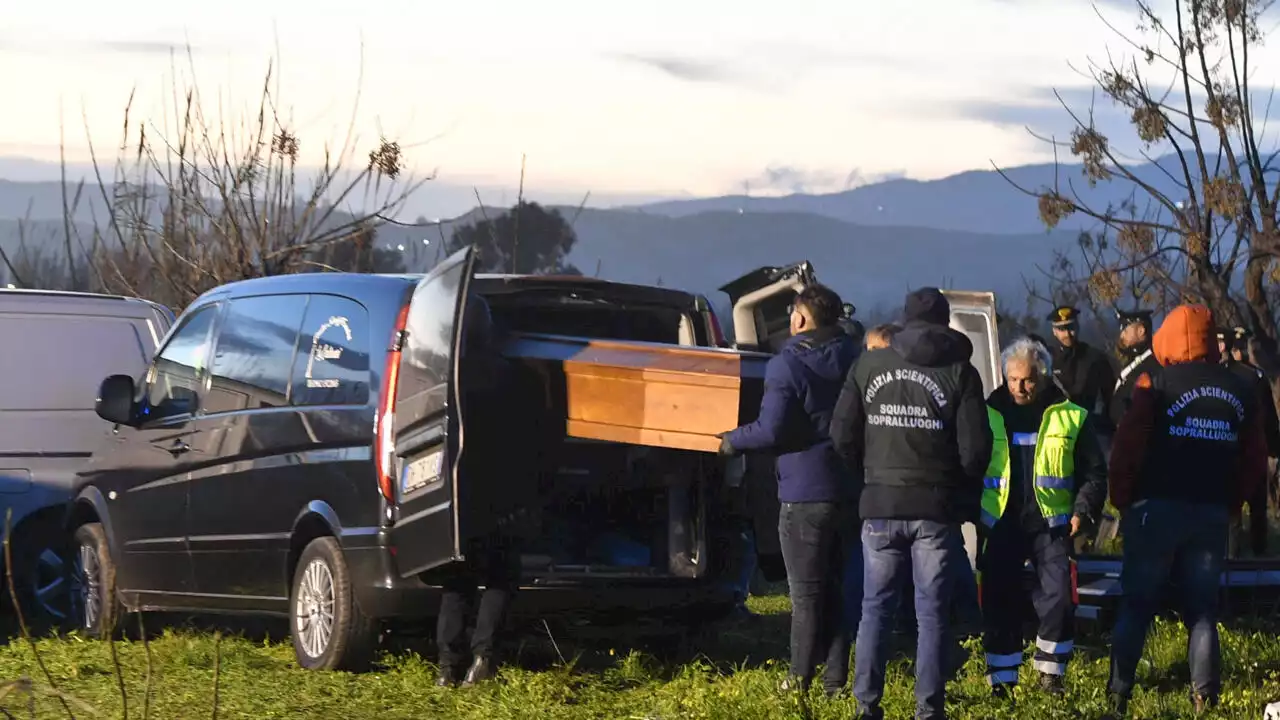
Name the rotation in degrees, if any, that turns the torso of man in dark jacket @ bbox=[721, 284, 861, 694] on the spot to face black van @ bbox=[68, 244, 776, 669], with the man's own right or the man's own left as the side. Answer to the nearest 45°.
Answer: approximately 45° to the man's own left

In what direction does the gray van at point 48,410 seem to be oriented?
to the viewer's left

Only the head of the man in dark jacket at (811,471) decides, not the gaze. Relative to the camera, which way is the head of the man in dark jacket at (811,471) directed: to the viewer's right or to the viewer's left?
to the viewer's left

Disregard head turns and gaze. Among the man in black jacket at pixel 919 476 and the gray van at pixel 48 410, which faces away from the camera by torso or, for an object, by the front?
the man in black jacket

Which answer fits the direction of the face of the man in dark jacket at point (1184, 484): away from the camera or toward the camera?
away from the camera

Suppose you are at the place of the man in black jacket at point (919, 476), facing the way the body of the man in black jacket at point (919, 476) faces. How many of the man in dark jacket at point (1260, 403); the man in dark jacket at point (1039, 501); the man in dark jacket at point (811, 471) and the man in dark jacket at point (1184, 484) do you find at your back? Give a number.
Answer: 0

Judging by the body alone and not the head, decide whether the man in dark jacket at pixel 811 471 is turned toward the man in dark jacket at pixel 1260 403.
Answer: no

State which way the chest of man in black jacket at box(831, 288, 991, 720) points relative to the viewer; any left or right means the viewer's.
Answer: facing away from the viewer

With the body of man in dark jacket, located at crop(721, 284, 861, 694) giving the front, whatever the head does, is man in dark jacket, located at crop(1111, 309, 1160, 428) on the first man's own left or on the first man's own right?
on the first man's own right

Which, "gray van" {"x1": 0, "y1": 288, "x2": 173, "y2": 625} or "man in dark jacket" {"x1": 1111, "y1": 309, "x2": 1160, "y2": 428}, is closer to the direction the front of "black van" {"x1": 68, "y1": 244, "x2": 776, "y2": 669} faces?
the gray van

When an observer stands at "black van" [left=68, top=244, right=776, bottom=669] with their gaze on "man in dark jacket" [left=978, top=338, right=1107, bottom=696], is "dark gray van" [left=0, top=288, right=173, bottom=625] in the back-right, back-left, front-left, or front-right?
back-left

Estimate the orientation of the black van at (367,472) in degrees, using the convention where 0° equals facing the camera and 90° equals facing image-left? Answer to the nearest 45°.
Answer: approximately 135°

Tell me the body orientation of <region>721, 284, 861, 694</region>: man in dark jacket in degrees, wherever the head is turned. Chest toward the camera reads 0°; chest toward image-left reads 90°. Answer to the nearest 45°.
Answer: approximately 135°

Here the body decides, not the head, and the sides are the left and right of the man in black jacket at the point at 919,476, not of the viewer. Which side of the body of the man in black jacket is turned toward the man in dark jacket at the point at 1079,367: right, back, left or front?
front

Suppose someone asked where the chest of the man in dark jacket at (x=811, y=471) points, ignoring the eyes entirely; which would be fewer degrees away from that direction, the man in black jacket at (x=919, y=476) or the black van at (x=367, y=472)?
the black van

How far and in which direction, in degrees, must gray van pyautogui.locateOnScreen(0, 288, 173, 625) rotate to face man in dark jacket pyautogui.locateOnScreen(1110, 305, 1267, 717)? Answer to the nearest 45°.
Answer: approximately 135° to its left

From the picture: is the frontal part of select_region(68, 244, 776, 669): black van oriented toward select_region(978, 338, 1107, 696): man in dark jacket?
no

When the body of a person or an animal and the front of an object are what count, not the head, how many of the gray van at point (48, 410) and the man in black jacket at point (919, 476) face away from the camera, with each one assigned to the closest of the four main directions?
1
